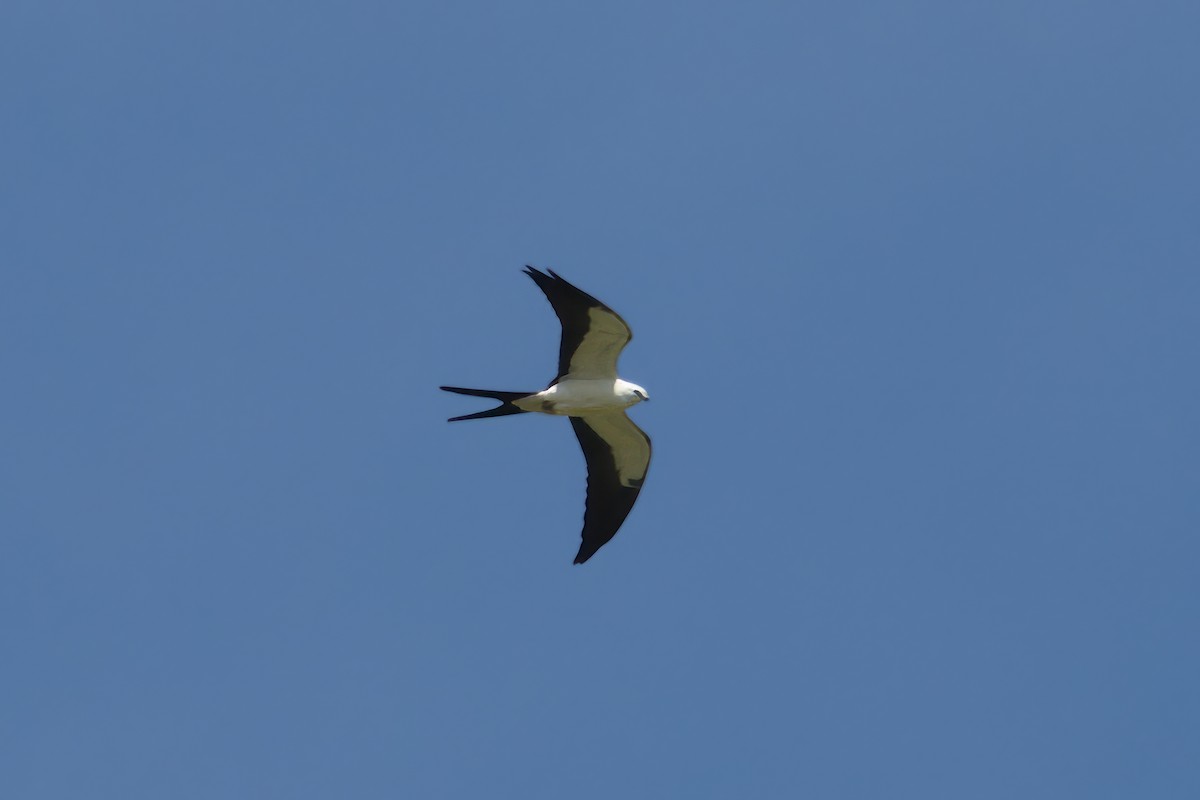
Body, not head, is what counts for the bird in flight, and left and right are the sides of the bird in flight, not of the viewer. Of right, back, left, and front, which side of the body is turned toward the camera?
right
